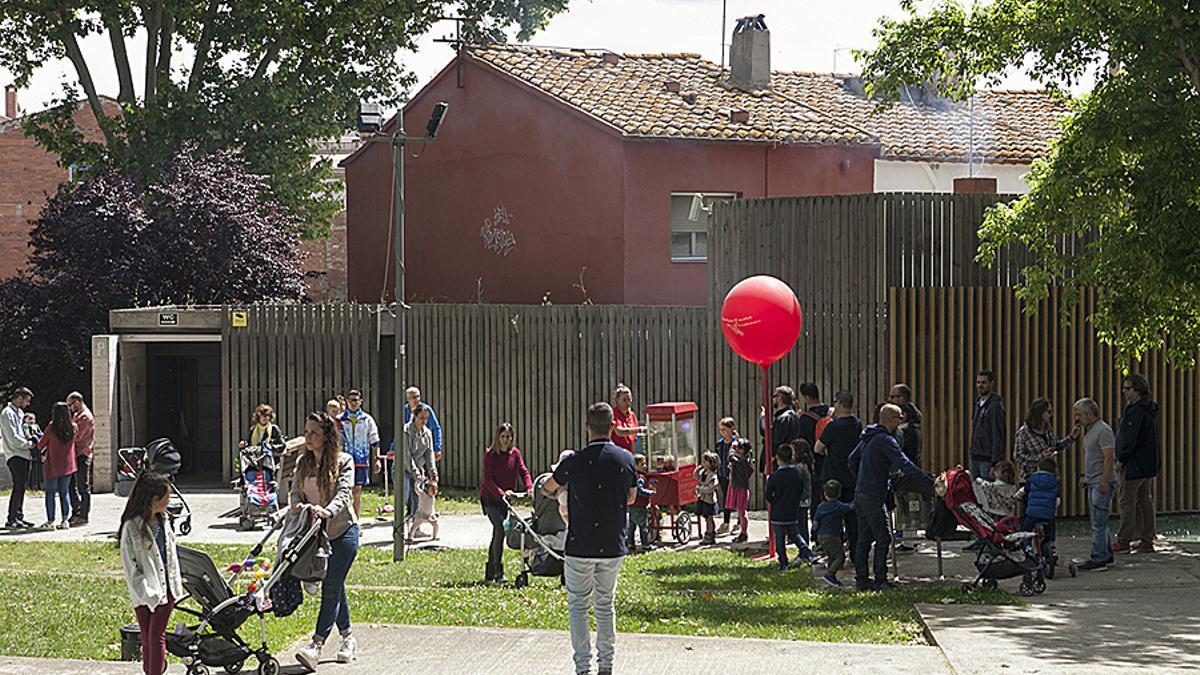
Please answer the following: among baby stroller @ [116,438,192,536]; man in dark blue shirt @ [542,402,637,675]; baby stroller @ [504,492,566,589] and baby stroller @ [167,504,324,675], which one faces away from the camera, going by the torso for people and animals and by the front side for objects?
the man in dark blue shirt

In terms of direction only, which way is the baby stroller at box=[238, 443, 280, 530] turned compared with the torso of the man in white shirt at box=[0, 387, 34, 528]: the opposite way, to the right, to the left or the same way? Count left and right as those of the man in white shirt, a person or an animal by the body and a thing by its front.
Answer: to the right

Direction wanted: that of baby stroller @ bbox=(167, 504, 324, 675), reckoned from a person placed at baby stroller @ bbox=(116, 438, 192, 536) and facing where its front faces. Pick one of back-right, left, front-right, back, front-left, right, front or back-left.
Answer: right

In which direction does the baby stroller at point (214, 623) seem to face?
to the viewer's left

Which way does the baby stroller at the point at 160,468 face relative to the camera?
to the viewer's right

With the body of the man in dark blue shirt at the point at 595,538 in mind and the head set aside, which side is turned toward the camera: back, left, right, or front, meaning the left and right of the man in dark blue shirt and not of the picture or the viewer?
back

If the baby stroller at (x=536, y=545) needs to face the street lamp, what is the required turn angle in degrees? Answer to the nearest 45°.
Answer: approximately 135° to its left

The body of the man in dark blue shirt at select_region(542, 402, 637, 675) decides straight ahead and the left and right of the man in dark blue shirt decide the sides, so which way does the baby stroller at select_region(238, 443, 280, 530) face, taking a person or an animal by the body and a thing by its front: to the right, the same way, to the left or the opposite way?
the opposite way

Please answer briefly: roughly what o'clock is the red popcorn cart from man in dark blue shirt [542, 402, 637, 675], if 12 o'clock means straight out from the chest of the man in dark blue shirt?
The red popcorn cart is roughly at 12 o'clock from the man in dark blue shirt.

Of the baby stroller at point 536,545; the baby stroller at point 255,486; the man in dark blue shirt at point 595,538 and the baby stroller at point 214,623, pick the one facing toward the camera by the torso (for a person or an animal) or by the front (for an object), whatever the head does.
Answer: the baby stroller at point 255,486

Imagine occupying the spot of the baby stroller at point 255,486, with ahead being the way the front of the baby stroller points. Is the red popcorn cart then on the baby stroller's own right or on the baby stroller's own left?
on the baby stroller's own left

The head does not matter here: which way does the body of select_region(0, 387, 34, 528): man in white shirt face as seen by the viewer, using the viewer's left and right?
facing to the right of the viewer

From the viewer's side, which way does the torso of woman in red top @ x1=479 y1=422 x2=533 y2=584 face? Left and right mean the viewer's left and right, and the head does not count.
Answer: facing the viewer and to the right of the viewer

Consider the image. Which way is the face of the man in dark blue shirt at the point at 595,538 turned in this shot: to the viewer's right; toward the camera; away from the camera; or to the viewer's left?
away from the camera

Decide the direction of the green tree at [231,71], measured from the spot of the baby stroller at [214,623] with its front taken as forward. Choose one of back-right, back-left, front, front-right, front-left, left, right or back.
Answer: right

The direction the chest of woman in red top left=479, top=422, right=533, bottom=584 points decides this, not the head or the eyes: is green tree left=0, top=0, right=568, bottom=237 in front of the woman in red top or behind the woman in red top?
behind

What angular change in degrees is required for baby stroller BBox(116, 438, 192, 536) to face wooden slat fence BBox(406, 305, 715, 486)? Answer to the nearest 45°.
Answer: approximately 45° to its left
